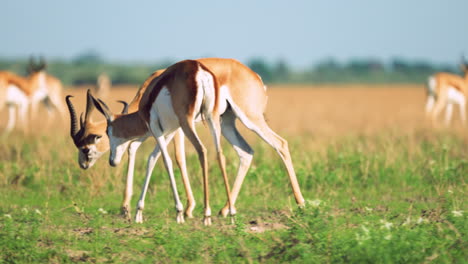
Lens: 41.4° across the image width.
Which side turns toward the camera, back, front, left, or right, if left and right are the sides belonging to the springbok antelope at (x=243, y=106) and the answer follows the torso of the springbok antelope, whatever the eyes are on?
left

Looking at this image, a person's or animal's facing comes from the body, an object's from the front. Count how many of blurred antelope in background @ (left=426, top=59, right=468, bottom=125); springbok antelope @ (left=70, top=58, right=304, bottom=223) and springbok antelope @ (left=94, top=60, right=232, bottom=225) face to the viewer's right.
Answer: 1

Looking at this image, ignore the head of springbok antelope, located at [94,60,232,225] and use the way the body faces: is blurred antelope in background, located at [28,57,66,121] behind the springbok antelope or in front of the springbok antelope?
in front

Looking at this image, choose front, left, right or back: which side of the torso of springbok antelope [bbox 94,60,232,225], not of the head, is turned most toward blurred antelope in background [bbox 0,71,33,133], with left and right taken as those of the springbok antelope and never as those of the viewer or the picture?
front

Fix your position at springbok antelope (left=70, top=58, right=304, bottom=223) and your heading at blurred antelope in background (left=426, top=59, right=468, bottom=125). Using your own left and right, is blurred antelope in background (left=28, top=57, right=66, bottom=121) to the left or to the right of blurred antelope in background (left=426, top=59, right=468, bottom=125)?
left

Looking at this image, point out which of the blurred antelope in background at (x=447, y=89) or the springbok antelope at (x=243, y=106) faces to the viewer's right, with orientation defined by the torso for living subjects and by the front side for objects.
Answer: the blurred antelope in background

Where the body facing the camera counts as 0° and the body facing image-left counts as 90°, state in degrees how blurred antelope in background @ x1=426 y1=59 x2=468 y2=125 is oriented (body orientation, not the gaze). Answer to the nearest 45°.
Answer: approximately 270°

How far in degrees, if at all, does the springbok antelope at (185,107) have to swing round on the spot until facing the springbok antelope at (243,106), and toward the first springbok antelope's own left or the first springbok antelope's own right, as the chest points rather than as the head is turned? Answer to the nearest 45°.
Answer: approximately 90° to the first springbok antelope's own right

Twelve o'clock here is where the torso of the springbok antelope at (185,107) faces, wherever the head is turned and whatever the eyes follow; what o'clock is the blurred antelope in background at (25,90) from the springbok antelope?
The blurred antelope in background is roughly at 1 o'clock from the springbok antelope.

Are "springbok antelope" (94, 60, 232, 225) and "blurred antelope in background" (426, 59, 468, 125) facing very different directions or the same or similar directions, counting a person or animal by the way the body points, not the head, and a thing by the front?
very different directions

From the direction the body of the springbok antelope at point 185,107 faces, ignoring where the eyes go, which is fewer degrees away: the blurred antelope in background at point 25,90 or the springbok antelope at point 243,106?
the blurred antelope in background

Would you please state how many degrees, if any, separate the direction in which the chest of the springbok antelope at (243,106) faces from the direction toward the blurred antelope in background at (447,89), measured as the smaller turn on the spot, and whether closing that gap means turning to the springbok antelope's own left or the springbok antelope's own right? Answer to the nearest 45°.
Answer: approximately 135° to the springbok antelope's own right

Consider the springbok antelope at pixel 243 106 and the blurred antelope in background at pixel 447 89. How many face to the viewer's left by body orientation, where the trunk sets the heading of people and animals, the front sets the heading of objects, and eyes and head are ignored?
1

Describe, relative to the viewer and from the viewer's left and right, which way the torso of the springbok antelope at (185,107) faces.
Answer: facing away from the viewer and to the left of the viewer

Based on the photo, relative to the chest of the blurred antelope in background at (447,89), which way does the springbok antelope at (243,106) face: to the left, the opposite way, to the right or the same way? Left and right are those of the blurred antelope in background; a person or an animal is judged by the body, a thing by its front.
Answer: the opposite way
